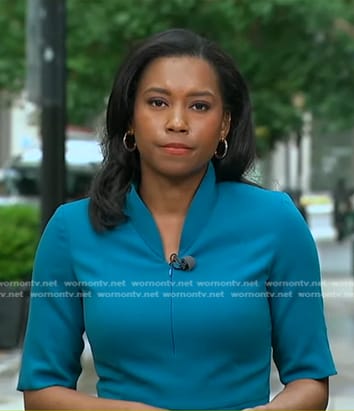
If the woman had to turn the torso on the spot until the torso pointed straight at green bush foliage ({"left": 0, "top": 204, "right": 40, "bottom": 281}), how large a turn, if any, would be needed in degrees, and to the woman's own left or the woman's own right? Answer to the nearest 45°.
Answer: approximately 180°

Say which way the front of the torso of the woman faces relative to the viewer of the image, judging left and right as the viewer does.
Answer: facing the viewer
